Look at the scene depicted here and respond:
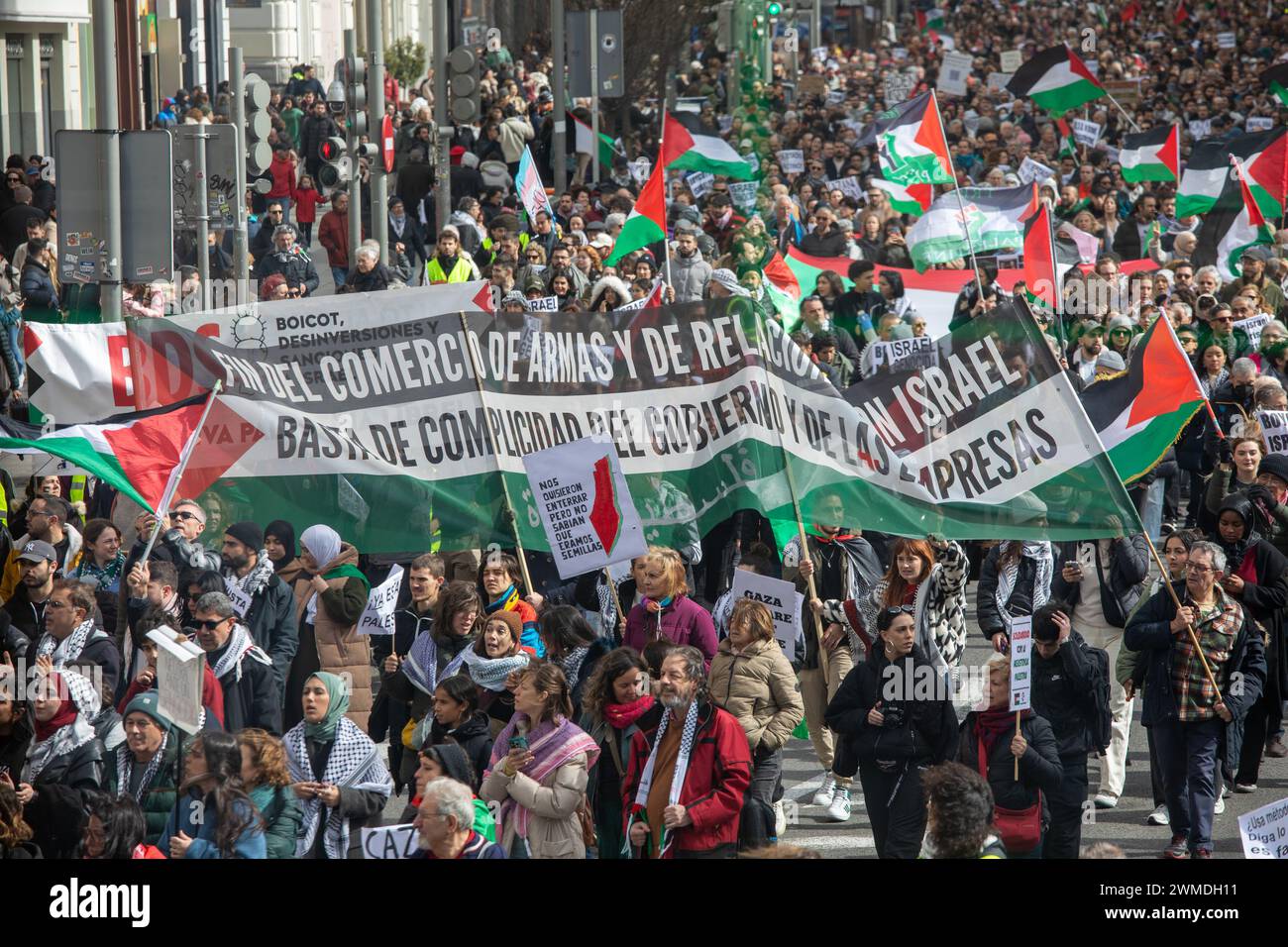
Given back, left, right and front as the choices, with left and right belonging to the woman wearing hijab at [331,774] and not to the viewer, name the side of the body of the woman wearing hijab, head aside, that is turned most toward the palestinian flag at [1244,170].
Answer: back

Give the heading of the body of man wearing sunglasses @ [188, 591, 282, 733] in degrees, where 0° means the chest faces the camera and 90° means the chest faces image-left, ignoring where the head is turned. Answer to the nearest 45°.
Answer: approximately 45°

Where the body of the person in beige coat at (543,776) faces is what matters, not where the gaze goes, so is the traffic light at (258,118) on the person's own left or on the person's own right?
on the person's own right

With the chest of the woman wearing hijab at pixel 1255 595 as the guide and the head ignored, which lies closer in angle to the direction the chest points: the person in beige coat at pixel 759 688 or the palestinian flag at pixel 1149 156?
the person in beige coat

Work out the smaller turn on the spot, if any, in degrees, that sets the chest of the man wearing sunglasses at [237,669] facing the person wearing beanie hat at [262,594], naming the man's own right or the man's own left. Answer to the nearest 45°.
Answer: approximately 135° to the man's own right

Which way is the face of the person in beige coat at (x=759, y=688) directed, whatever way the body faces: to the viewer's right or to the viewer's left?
to the viewer's left

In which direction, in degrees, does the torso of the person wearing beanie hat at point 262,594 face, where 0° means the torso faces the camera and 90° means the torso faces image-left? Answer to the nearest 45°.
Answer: approximately 45°

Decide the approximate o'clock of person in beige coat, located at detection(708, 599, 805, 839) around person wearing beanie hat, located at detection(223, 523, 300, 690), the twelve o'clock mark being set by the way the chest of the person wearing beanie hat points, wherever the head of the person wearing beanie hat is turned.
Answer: The person in beige coat is roughly at 9 o'clock from the person wearing beanie hat.

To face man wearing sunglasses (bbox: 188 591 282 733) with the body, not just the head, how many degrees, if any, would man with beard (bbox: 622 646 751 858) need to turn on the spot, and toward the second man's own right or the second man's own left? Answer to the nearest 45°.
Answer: approximately 90° to the second man's own right

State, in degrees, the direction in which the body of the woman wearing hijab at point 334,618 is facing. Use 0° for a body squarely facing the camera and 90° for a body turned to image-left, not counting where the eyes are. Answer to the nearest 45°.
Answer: approximately 45°

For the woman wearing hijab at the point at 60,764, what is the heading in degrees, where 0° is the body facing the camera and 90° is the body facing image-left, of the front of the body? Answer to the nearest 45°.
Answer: approximately 45°

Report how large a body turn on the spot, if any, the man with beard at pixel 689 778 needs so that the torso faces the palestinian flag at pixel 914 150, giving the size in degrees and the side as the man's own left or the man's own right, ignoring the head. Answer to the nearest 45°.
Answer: approximately 135° to the man's own right
